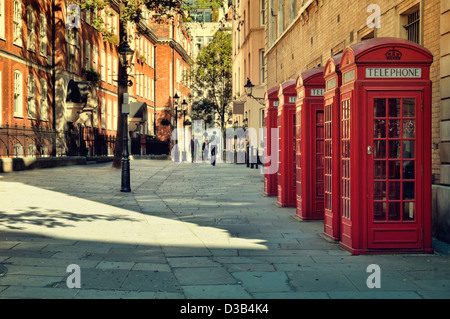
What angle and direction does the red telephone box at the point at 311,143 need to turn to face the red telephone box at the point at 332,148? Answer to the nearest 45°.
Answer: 0° — it already faces it

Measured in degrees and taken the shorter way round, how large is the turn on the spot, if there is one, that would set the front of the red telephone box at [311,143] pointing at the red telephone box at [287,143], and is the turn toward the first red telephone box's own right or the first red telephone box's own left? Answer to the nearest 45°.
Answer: approximately 180°

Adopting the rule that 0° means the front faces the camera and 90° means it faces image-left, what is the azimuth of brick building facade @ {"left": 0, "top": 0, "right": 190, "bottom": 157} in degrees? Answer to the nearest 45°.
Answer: approximately 315°

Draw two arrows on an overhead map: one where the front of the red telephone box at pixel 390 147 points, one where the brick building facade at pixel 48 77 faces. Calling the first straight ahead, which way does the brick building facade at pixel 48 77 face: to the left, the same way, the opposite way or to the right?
to the left

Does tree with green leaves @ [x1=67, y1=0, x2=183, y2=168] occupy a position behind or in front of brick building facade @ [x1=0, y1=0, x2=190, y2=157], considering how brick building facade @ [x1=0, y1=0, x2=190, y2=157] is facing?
in front

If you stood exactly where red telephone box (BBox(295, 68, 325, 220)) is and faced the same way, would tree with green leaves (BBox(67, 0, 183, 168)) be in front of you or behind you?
behind

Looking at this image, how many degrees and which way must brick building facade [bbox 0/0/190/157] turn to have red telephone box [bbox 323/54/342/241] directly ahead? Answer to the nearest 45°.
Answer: approximately 45° to its right

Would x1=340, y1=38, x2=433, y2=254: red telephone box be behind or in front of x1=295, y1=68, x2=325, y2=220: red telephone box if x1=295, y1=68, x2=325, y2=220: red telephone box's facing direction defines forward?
in front

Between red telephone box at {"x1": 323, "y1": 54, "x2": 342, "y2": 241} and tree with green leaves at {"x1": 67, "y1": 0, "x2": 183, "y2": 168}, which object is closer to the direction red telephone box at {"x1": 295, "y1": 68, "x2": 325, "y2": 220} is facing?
the red telephone box

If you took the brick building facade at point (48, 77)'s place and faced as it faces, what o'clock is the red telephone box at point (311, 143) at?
The red telephone box is roughly at 1 o'clock from the brick building facade.

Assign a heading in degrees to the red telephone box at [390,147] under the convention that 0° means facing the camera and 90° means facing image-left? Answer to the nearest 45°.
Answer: approximately 0°

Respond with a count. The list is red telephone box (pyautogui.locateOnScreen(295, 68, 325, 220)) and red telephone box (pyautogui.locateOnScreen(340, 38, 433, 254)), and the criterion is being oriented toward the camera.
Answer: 2
